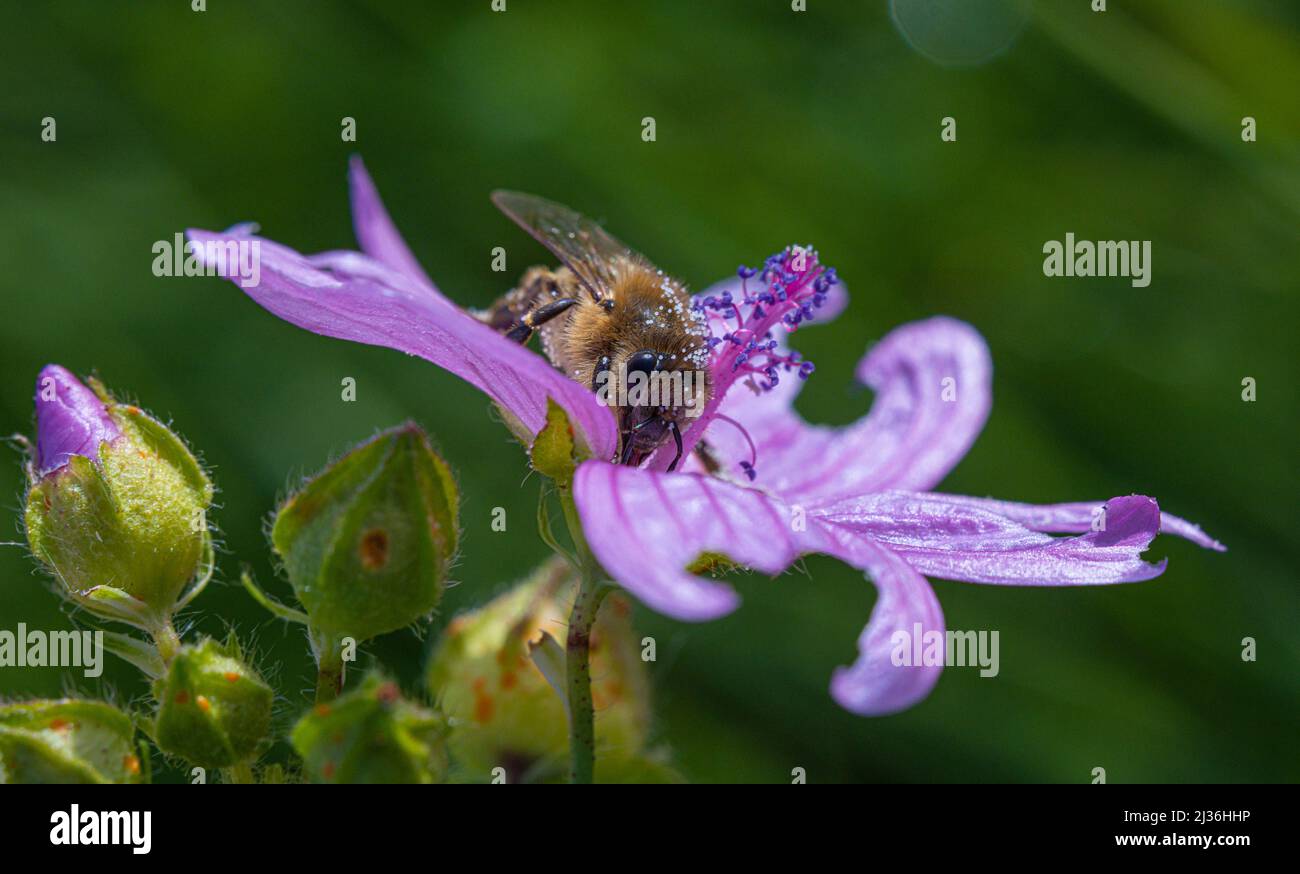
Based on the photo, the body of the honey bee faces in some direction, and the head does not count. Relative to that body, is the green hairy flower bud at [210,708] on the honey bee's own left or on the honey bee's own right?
on the honey bee's own right

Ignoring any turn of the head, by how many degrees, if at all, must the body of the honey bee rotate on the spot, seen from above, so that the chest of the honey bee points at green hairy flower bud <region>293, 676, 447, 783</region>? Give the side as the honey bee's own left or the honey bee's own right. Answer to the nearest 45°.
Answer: approximately 90° to the honey bee's own right

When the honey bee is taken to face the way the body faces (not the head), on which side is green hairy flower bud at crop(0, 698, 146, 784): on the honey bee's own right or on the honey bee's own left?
on the honey bee's own right

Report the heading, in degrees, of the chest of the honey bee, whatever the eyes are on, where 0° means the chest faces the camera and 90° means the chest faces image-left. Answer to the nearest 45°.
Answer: approximately 315°
